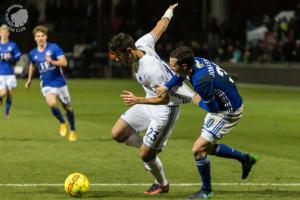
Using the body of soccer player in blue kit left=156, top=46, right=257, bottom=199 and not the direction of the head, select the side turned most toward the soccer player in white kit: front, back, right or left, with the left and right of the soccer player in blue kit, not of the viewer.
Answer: front

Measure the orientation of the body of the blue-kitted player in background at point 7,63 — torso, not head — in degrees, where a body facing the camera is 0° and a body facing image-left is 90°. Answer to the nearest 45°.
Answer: approximately 0°

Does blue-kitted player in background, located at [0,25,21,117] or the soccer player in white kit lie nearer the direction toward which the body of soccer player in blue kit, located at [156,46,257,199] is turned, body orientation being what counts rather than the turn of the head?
the soccer player in white kit

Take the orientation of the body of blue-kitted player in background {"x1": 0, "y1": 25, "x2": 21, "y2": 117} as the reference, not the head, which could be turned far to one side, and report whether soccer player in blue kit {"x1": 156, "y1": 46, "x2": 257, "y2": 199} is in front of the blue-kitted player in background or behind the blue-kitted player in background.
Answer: in front

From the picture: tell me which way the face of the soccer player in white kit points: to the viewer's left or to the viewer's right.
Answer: to the viewer's left

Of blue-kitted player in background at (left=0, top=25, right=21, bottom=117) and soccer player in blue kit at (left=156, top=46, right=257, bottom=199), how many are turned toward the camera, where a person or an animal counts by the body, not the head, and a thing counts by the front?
1

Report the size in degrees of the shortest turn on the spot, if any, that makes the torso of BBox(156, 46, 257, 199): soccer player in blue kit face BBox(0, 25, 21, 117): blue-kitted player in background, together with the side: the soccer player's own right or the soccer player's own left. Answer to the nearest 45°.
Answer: approximately 45° to the soccer player's own right

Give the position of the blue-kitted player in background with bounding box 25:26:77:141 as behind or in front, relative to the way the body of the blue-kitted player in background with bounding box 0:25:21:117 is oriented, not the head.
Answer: in front

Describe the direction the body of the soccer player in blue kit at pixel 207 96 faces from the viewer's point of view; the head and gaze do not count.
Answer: to the viewer's left
